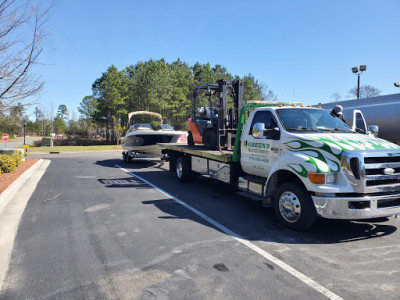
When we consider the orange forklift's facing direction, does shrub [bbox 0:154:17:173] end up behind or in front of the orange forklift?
behind

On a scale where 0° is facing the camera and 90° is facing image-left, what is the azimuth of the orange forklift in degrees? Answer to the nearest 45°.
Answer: approximately 315°

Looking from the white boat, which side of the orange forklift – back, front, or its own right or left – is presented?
back

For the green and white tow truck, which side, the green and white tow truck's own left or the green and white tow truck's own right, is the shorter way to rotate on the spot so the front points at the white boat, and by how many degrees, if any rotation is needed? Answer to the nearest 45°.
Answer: approximately 180°

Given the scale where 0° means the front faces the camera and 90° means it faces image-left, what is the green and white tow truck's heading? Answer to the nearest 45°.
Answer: approximately 315°
